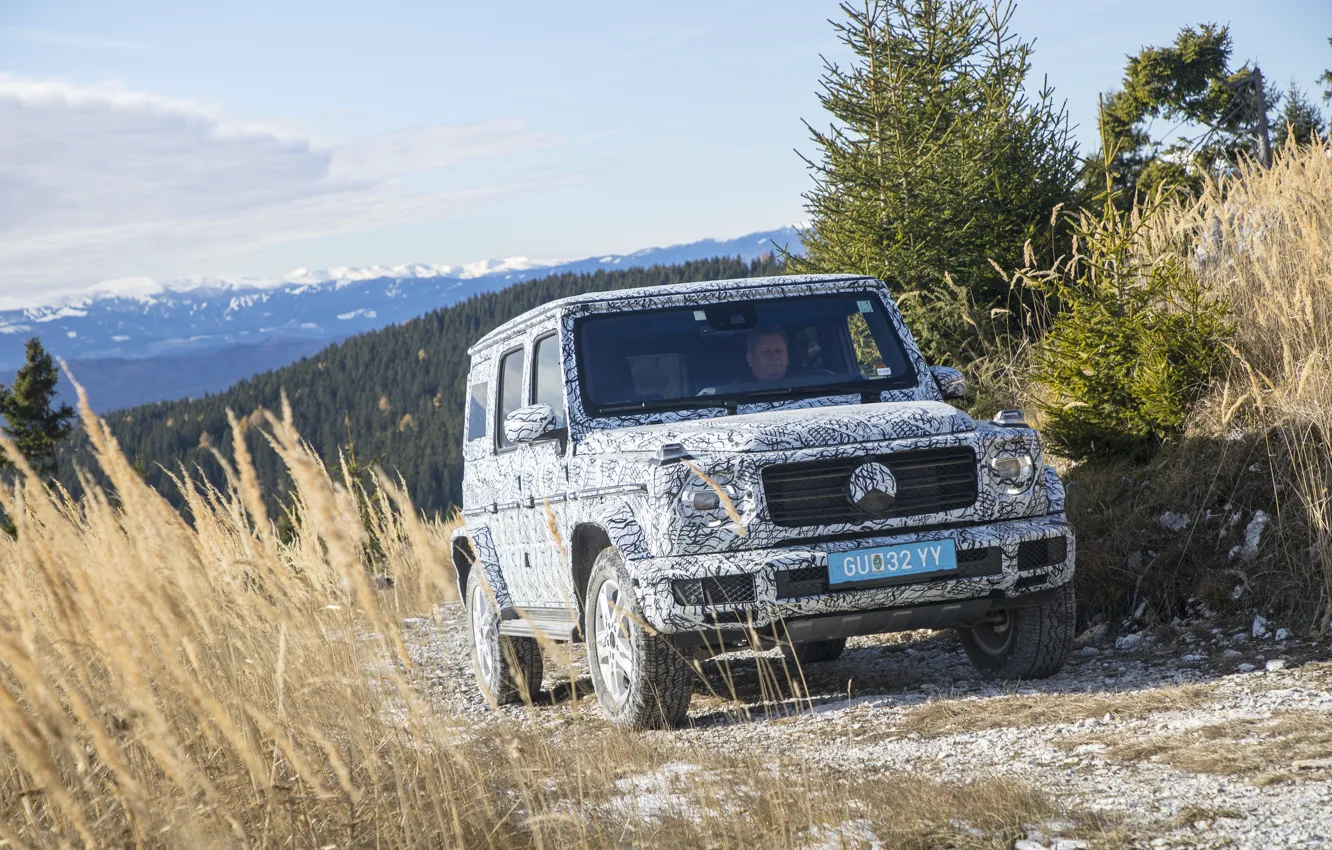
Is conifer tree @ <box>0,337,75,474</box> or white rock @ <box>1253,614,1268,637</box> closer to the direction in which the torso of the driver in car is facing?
the white rock

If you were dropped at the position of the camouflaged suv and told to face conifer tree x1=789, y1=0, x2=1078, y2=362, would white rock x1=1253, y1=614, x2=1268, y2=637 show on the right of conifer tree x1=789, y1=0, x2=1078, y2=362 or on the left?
right

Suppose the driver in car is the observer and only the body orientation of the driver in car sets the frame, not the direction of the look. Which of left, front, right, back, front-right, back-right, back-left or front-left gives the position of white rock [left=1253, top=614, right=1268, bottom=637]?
front-left

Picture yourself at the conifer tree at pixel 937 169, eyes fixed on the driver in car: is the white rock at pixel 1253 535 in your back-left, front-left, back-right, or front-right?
front-left

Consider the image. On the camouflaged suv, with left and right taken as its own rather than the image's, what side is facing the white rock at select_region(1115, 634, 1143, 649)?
left

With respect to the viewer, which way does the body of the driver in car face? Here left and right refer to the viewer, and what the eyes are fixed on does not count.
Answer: facing the viewer and to the right of the viewer

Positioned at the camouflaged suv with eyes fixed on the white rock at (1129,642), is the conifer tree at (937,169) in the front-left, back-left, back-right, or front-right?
front-left

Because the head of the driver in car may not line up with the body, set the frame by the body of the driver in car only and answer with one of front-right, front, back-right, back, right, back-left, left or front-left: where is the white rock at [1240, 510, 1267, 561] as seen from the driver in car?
front-left

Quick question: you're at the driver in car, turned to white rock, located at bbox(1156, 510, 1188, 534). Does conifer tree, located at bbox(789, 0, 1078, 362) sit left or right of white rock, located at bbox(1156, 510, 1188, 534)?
left

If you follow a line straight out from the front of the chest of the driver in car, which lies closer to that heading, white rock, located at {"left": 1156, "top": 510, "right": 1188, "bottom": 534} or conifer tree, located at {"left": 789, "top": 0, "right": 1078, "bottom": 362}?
the white rock

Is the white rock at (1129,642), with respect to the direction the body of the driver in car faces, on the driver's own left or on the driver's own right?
on the driver's own left

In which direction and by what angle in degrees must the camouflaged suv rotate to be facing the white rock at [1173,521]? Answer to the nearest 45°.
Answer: approximately 90° to its left

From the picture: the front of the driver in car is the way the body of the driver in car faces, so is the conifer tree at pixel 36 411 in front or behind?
behind

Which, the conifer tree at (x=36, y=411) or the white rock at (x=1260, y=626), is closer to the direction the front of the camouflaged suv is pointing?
the white rock
